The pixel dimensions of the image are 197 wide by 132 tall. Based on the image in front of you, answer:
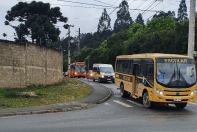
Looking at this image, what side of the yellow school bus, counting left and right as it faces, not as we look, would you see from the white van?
back

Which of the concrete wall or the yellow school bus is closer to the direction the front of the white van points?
the yellow school bus

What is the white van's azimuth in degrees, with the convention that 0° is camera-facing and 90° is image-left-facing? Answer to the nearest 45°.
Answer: approximately 315°

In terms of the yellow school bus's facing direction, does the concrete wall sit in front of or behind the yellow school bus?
behind

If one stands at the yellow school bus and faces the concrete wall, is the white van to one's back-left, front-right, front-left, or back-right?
front-right

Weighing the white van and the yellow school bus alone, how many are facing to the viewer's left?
0

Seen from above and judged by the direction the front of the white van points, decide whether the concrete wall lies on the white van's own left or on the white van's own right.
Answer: on the white van's own right
